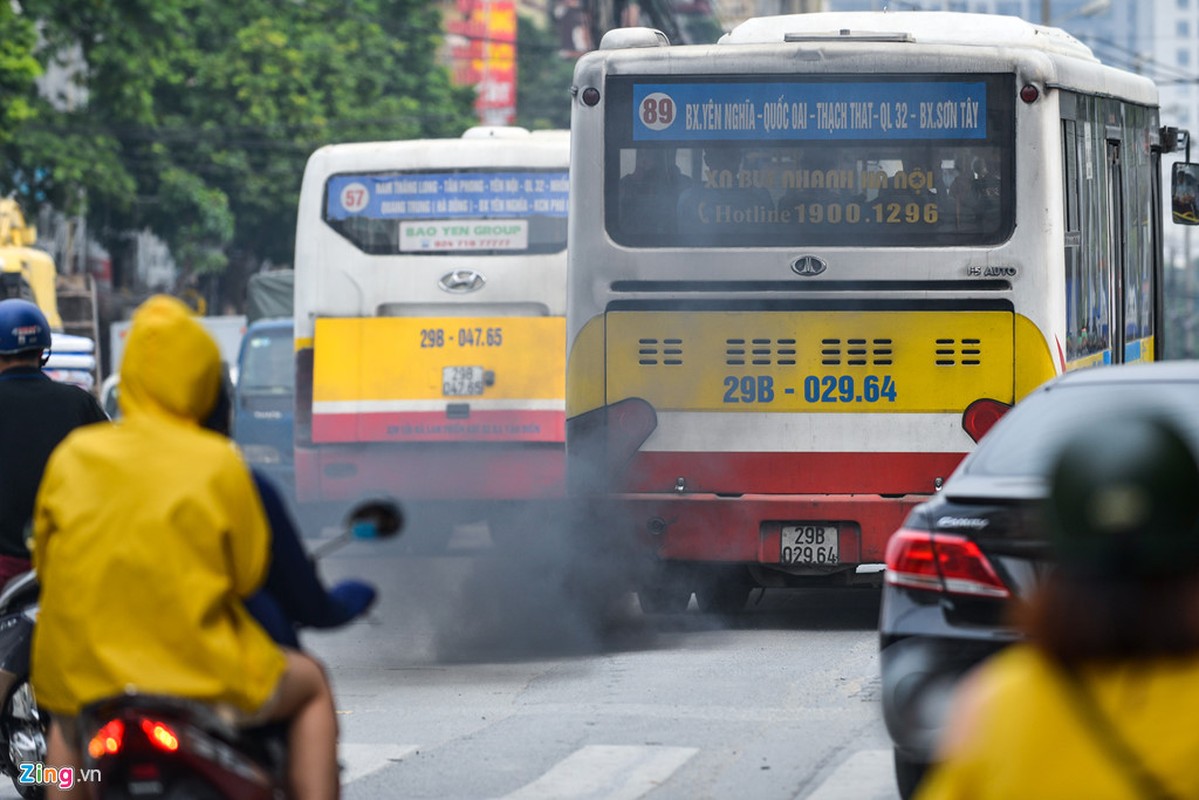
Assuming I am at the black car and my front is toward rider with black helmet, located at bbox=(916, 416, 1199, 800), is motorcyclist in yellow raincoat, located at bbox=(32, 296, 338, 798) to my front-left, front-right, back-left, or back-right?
front-right

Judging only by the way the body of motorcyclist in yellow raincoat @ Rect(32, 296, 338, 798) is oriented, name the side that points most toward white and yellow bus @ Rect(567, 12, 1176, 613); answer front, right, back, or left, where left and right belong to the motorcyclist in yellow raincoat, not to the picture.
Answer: front

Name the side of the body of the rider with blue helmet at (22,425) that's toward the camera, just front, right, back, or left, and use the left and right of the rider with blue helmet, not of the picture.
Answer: back

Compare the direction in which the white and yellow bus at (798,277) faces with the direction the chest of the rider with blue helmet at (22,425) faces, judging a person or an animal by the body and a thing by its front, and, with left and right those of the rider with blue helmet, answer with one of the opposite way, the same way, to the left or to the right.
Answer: the same way

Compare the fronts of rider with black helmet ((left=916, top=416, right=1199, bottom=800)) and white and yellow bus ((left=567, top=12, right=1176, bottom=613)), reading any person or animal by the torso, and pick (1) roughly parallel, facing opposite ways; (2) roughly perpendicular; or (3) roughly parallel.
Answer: roughly parallel

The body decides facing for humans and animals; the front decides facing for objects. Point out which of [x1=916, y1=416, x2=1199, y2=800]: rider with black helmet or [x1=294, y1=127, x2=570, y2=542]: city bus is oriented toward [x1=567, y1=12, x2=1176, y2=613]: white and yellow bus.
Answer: the rider with black helmet

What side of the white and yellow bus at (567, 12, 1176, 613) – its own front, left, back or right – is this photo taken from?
back

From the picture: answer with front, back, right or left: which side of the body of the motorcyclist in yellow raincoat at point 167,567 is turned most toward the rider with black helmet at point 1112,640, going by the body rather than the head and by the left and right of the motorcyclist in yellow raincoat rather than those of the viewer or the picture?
right

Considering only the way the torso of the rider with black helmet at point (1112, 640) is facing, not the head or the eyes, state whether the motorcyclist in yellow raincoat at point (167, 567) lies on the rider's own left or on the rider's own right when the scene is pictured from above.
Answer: on the rider's own left

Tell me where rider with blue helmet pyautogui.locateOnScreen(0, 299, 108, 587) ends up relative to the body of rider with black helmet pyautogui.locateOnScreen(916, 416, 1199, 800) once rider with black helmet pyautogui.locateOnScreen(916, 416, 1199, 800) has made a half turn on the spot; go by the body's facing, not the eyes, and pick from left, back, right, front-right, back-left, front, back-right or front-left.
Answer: back-right

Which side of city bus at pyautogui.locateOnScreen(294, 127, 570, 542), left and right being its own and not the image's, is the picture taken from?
back

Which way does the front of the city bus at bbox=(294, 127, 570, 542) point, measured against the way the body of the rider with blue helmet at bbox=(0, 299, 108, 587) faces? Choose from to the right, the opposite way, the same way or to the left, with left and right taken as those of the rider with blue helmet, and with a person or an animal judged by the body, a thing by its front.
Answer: the same way

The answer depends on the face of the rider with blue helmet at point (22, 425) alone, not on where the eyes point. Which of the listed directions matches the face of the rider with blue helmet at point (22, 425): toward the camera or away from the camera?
away from the camera

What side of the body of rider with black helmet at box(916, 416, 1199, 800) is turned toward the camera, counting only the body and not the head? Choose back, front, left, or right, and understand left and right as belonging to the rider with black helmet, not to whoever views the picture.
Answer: back

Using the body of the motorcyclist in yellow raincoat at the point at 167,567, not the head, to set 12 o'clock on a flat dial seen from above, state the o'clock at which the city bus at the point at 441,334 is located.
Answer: The city bus is roughly at 11 o'clock from the motorcyclist in yellow raincoat.

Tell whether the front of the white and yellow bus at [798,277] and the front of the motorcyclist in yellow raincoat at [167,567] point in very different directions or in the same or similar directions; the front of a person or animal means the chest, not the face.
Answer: same or similar directions
